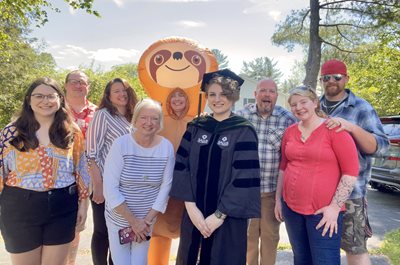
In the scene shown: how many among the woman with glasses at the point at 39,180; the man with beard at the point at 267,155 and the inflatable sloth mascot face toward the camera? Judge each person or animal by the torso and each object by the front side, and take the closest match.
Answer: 3

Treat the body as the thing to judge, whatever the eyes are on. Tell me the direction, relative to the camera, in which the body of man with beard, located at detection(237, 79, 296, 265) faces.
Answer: toward the camera

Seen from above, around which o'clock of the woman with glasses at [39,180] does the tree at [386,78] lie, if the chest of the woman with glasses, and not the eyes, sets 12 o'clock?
The tree is roughly at 8 o'clock from the woman with glasses.

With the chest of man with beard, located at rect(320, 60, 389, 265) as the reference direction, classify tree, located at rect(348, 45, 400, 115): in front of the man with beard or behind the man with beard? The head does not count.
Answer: behind

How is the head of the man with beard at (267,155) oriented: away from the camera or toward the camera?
toward the camera

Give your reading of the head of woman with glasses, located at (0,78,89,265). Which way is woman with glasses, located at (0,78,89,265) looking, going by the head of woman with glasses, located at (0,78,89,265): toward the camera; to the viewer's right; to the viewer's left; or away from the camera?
toward the camera

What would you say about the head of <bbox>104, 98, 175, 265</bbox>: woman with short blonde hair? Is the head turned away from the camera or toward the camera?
toward the camera

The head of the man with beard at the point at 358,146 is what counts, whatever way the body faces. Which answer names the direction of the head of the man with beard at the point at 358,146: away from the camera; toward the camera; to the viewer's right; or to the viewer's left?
toward the camera

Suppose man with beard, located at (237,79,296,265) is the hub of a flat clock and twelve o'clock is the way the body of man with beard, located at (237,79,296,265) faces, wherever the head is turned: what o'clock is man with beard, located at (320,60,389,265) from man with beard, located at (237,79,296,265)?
man with beard, located at (320,60,389,265) is roughly at 10 o'clock from man with beard, located at (237,79,296,265).

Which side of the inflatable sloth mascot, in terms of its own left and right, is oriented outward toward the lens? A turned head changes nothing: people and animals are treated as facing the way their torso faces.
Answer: front

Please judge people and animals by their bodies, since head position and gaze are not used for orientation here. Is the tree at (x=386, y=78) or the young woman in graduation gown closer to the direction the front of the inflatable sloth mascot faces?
the young woman in graduation gown

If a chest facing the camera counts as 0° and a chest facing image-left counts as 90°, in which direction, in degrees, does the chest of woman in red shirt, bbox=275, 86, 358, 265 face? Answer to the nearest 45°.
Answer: approximately 45°
